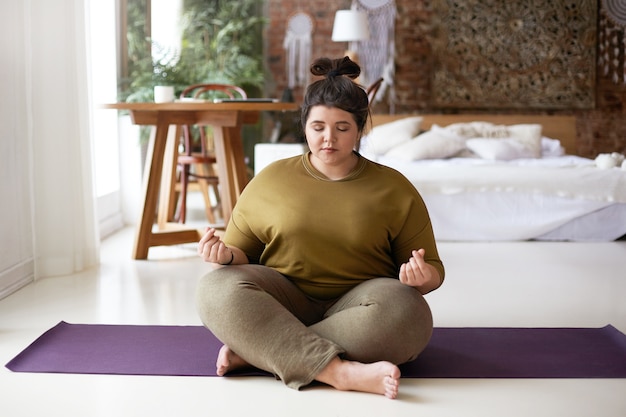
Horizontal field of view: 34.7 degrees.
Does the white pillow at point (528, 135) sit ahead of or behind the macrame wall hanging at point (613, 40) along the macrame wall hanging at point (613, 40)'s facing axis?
ahead

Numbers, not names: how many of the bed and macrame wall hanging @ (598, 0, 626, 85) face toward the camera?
2

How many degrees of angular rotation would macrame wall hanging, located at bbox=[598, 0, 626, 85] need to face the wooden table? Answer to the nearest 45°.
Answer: approximately 45° to its right

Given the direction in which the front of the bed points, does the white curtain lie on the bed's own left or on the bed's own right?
on the bed's own right

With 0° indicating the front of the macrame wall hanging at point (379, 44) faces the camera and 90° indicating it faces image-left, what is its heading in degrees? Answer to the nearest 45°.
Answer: approximately 0°

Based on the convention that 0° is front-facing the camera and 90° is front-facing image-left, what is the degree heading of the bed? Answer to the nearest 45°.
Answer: approximately 0°

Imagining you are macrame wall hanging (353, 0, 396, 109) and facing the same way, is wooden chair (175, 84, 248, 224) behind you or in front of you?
in front

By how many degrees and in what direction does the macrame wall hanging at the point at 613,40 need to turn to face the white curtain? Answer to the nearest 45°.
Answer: approximately 45° to its right
